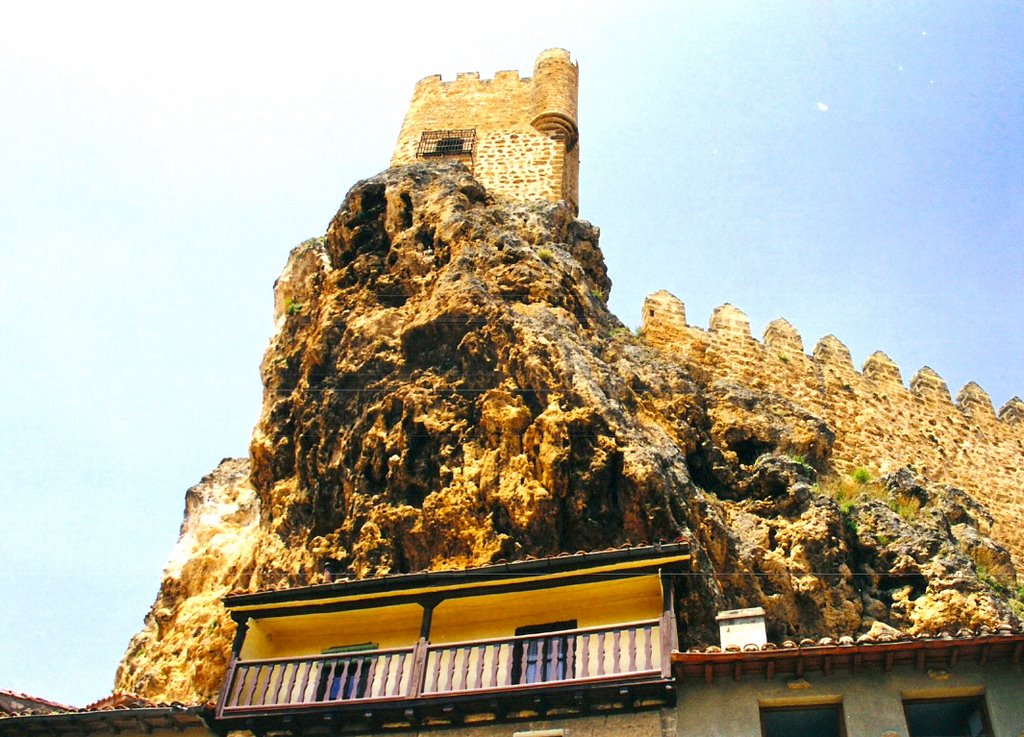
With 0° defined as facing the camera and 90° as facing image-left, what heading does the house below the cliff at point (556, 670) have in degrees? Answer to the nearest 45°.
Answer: approximately 0°

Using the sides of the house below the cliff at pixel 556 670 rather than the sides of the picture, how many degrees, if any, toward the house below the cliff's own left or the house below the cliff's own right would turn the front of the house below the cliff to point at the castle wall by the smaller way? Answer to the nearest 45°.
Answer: approximately 135° to the house below the cliff's own left
